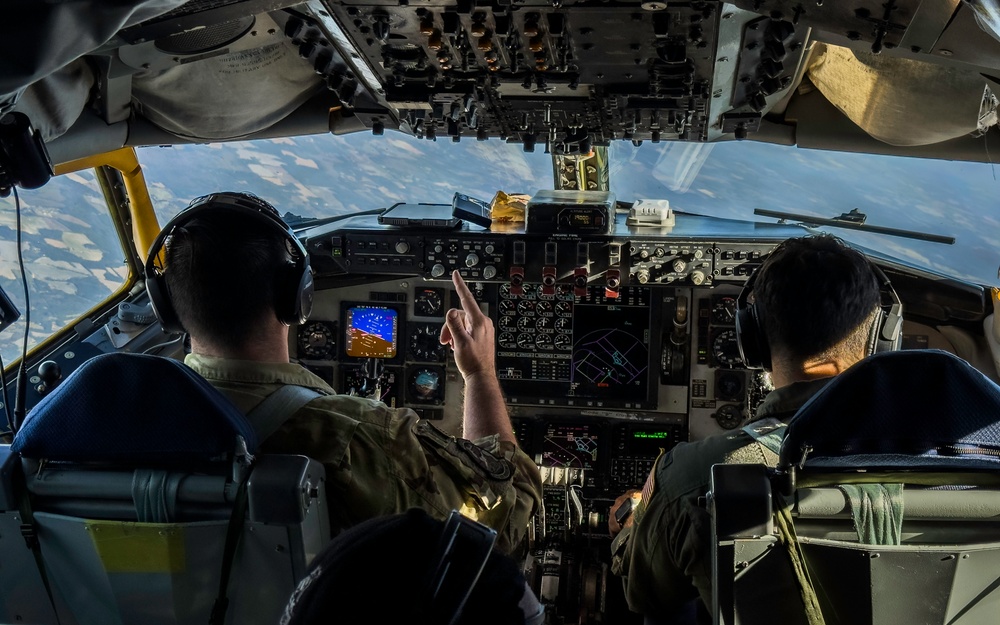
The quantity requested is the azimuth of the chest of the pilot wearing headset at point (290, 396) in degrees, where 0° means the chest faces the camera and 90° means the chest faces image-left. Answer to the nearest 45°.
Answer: approximately 180°

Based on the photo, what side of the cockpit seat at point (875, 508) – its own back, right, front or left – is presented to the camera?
back

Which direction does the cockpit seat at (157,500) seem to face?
away from the camera

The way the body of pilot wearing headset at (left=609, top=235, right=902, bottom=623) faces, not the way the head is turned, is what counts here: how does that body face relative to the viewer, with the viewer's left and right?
facing away from the viewer

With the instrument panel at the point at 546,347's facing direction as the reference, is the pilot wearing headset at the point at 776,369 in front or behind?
in front

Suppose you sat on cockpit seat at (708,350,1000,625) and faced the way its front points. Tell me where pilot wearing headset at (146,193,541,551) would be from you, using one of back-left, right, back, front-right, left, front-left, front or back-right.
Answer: left

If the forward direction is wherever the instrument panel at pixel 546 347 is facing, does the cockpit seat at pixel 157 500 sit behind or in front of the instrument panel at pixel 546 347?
in front

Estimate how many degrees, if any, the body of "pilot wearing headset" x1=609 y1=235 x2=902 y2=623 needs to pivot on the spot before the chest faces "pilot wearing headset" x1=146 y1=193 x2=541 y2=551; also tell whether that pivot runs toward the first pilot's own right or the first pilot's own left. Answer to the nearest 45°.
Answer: approximately 90° to the first pilot's own left

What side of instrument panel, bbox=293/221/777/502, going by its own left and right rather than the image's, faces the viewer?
front

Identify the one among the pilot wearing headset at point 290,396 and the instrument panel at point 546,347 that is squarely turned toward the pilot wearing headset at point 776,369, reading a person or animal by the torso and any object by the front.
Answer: the instrument panel

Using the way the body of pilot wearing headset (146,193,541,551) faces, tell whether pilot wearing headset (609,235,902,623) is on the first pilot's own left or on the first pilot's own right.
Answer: on the first pilot's own right

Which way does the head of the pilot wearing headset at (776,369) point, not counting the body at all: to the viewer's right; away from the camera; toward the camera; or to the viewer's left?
away from the camera

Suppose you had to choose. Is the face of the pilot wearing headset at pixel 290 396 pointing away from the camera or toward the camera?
away from the camera

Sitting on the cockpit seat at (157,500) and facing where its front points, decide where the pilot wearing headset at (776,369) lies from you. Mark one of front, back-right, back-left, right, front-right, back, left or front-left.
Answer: right
